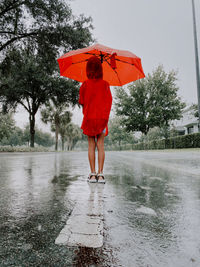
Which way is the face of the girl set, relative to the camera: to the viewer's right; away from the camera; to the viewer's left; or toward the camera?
away from the camera

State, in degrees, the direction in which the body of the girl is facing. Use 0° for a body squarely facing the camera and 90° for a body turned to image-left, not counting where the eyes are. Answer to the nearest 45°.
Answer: approximately 180°

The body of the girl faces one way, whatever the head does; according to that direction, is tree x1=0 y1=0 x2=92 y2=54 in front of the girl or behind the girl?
in front

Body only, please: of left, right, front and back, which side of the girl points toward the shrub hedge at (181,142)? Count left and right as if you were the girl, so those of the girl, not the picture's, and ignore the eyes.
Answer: front

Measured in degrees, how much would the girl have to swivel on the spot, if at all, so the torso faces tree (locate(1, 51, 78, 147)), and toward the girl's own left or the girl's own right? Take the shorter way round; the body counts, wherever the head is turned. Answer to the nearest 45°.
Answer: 0° — they already face it

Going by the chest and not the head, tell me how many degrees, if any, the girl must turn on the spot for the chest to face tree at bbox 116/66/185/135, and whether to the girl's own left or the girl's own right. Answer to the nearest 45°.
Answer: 0° — they already face it

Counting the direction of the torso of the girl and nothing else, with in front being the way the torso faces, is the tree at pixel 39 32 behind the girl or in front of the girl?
in front

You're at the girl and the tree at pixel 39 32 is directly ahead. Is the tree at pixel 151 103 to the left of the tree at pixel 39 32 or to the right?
right
